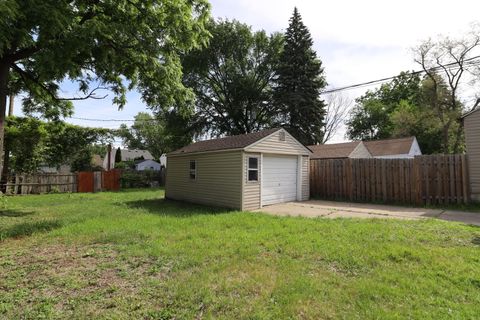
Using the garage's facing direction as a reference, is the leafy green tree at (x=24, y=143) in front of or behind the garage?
behind

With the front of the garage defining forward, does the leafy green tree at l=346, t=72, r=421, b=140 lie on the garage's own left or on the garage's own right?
on the garage's own left

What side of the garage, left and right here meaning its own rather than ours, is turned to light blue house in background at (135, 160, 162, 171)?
back

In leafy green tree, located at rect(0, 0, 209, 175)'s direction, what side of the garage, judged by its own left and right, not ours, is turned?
right

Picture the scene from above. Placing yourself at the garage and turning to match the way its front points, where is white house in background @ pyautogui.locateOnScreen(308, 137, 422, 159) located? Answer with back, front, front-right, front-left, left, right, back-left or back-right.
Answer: left

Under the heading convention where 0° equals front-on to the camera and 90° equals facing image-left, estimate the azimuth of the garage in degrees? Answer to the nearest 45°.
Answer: approximately 315°

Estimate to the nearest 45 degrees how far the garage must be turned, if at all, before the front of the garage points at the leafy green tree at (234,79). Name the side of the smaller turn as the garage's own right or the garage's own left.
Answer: approximately 135° to the garage's own left

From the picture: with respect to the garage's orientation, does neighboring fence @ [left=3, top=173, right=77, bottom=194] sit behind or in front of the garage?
behind

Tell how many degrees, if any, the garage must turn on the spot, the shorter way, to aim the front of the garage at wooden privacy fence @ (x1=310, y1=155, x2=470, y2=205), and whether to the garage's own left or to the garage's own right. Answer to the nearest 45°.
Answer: approximately 45° to the garage's own left

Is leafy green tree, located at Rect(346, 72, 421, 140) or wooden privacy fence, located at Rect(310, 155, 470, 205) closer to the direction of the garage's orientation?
the wooden privacy fence
